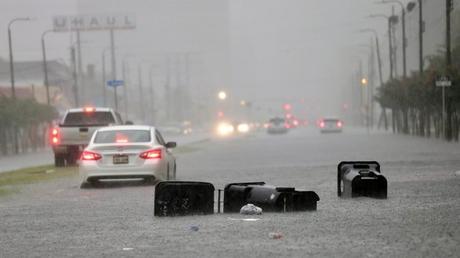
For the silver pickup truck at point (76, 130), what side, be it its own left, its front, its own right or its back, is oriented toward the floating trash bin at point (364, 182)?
back

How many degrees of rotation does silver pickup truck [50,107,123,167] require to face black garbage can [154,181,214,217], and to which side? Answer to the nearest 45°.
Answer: approximately 180°

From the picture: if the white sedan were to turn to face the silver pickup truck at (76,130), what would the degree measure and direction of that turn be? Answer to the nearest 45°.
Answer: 0° — it already faces it

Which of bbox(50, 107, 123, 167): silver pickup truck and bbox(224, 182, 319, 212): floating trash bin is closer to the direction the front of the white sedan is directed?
the silver pickup truck

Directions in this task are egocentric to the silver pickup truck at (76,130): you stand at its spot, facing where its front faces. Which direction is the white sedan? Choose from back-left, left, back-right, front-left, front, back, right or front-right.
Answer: back

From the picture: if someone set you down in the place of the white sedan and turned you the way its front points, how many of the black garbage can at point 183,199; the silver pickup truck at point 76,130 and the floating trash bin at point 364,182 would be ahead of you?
1

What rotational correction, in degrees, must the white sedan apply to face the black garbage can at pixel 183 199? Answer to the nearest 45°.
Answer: approximately 180°

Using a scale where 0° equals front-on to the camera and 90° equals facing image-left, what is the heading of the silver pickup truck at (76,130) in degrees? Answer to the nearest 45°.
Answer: approximately 180°

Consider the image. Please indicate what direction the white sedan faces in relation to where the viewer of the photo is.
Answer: facing away from the viewer

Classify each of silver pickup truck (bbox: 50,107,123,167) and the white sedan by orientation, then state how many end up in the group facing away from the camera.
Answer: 2

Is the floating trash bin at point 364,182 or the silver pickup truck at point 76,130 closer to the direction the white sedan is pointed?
the silver pickup truck

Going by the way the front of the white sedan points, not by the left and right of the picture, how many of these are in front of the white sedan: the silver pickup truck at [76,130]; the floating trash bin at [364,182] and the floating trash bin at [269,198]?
1
